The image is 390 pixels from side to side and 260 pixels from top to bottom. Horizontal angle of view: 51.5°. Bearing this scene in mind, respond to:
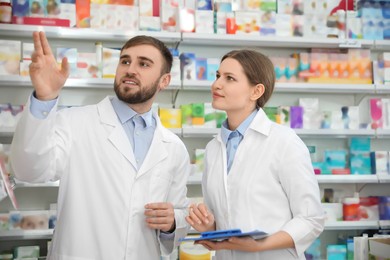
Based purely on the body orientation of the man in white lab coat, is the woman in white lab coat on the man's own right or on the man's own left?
on the man's own left

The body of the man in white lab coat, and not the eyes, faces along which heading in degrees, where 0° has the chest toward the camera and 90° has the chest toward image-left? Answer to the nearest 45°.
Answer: approximately 0°

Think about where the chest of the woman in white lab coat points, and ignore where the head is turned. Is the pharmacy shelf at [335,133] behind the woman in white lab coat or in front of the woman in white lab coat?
behind

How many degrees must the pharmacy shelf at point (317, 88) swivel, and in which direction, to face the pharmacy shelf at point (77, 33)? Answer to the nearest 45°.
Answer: approximately 90° to its right

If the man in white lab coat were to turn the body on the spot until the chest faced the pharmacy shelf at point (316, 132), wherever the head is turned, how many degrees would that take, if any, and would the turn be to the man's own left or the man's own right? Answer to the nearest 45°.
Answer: approximately 135° to the man's own left

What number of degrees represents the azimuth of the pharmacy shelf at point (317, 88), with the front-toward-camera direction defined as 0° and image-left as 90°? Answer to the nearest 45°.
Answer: approximately 0°

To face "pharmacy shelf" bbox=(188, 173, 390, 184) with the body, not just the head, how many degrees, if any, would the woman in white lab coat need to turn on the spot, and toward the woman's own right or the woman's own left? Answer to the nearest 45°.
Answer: approximately 135° to the woman's own right
